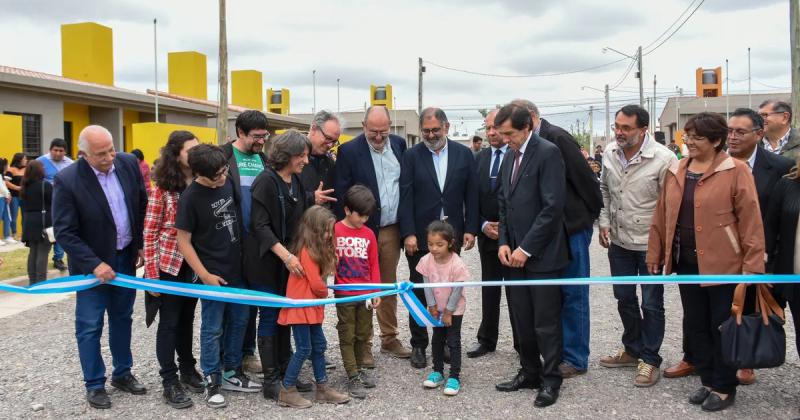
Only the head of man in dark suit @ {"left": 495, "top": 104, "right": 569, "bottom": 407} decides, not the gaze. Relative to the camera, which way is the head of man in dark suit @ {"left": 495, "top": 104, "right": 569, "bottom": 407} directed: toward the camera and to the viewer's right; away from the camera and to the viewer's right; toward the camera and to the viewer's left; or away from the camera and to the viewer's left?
toward the camera and to the viewer's left

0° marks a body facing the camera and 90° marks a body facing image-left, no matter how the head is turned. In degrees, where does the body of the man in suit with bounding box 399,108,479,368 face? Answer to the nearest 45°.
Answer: approximately 0°

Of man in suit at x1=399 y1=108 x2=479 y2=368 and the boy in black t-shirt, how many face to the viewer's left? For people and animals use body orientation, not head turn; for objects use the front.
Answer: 0

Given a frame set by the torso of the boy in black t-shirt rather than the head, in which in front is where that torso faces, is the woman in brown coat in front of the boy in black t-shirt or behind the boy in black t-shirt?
in front

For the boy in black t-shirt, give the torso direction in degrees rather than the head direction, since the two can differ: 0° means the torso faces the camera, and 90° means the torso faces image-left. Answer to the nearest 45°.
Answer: approximately 315°

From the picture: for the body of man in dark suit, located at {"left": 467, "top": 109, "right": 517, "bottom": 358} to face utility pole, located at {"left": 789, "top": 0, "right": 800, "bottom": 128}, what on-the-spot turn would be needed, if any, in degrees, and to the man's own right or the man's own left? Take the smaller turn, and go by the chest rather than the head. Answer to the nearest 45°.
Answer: approximately 180°

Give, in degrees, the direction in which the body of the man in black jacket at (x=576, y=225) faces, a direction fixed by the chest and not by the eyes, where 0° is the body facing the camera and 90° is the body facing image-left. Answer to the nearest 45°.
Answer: approximately 90°

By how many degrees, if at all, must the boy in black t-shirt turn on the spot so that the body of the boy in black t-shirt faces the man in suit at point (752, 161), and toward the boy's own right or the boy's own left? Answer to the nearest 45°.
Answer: approximately 45° to the boy's own left

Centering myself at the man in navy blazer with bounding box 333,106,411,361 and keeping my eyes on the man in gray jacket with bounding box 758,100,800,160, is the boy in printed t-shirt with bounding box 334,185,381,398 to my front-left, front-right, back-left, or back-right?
back-right

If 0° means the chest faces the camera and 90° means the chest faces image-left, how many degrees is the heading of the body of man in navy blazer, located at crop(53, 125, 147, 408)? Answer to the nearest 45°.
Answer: approximately 315°
